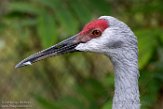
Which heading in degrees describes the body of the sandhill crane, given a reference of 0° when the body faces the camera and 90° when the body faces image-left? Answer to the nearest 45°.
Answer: approximately 90°
